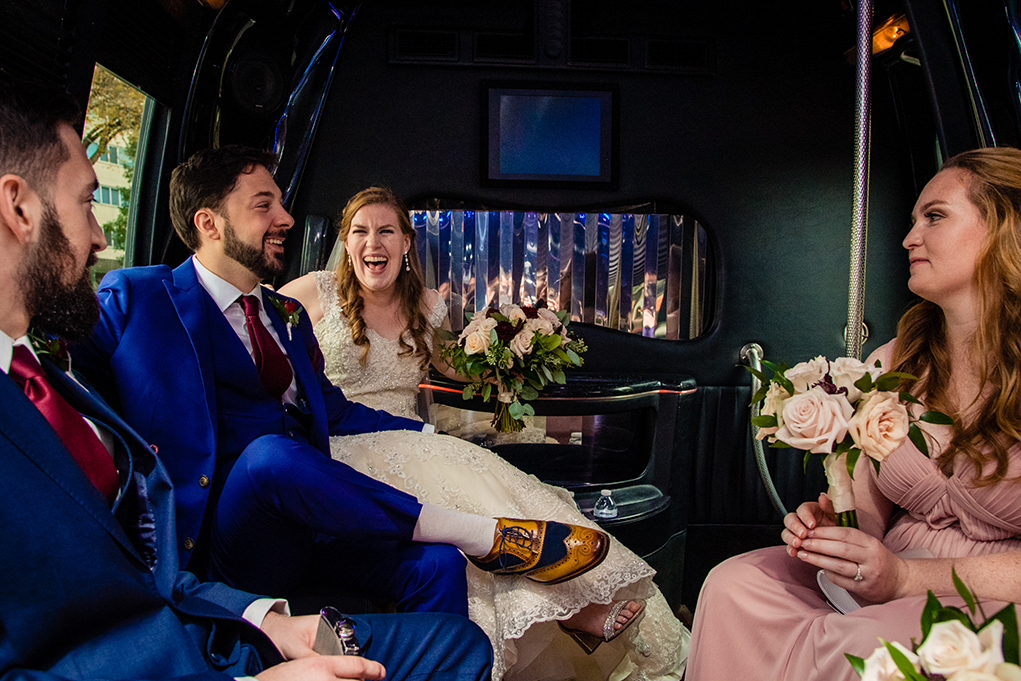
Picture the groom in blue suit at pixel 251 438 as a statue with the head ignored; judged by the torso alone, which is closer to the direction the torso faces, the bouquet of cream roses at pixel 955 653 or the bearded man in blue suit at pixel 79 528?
the bouquet of cream roses

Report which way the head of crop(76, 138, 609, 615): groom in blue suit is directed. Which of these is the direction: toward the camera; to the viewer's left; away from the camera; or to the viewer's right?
to the viewer's right

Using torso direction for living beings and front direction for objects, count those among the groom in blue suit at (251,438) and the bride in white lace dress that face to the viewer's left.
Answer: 0

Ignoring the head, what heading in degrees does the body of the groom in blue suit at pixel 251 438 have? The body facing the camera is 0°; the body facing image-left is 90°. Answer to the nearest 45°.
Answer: approximately 315°

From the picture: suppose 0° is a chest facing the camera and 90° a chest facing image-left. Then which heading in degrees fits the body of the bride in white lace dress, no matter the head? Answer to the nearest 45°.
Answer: approximately 315°

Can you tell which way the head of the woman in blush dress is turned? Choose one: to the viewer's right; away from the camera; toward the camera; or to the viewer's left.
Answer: to the viewer's left

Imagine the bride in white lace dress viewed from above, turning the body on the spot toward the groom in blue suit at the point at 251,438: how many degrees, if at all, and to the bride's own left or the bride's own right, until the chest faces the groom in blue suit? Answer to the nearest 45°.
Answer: approximately 90° to the bride's own right

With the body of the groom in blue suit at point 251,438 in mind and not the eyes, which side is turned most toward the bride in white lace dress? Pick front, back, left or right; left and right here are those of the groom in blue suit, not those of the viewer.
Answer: left

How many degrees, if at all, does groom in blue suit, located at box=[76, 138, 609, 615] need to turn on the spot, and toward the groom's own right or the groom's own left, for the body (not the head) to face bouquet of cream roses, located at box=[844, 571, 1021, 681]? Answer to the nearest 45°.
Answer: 0° — they already face it

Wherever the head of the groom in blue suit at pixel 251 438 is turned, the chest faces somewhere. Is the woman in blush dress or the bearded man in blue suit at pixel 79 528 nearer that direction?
the woman in blush dress

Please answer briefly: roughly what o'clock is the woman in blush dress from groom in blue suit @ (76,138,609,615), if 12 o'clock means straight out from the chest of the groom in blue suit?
The woman in blush dress is roughly at 11 o'clock from the groom in blue suit.

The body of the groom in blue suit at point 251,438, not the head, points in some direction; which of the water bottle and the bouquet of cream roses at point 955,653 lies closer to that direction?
the bouquet of cream roses

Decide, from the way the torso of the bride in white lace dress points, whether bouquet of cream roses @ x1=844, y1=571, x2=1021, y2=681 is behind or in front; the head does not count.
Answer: in front
